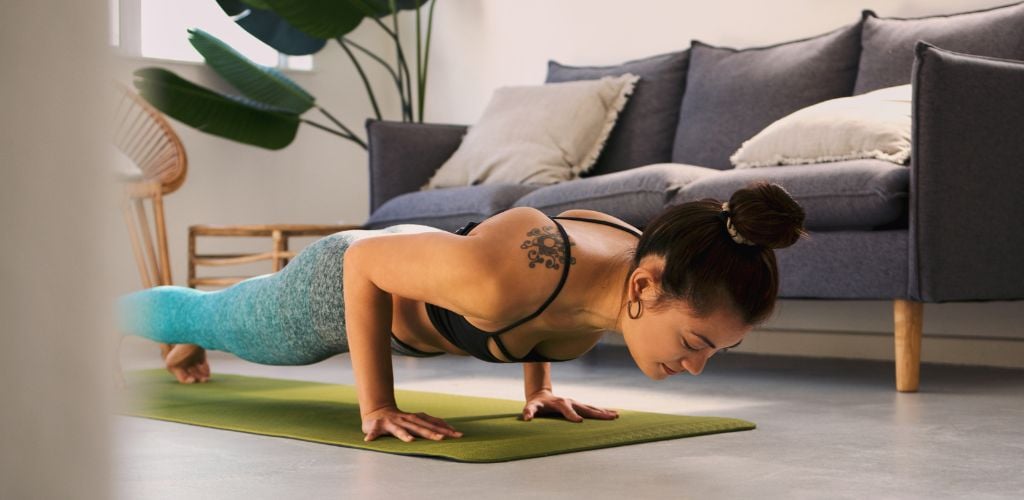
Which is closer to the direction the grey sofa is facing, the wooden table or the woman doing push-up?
the woman doing push-up

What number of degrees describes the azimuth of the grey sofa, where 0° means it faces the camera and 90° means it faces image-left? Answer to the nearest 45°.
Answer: approximately 45°

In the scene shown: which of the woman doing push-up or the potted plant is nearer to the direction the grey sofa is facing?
the woman doing push-up

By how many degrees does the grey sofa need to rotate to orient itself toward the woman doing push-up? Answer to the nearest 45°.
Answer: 0° — it already faces them

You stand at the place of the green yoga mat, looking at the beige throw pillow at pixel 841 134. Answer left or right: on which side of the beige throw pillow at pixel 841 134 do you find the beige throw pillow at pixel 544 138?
left

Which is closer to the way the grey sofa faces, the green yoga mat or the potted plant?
the green yoga mat

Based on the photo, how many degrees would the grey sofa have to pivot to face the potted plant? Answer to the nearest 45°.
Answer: approximately 90° to its right

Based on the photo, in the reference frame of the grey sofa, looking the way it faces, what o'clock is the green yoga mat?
The green yoga mat is roughly at 12 o'clock from the grey sofa.
